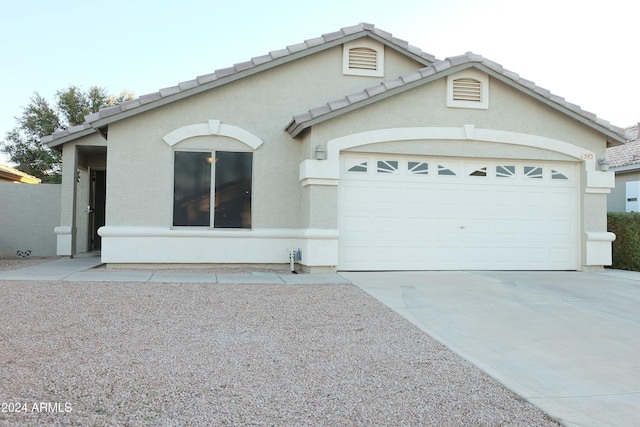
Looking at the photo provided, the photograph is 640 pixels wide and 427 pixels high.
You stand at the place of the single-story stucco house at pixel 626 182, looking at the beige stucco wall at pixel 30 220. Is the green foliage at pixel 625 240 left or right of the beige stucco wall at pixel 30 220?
left

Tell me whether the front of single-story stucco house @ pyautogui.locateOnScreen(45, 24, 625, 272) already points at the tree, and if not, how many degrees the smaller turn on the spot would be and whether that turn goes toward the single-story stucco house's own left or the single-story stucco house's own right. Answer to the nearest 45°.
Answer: approximately 135° to the single-story stucco house's own right

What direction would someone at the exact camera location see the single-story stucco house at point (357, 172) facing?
facing the viewer

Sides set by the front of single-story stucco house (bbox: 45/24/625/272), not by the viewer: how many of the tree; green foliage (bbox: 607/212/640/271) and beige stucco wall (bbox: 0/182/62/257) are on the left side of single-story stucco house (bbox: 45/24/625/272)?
1

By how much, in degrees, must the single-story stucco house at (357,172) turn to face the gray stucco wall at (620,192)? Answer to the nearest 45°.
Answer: approximately 135° to its left

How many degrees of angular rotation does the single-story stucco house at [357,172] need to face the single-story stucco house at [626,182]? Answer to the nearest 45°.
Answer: approximately 135° to its left

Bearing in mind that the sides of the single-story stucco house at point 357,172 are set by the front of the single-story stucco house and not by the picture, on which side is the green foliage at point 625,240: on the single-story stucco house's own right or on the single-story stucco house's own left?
on the single-story stucco house's own left

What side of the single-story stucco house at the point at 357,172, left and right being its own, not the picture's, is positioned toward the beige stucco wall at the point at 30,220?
right
